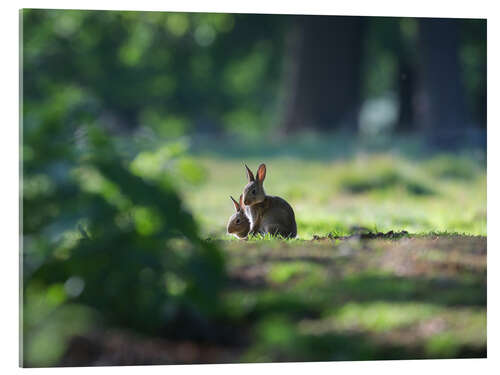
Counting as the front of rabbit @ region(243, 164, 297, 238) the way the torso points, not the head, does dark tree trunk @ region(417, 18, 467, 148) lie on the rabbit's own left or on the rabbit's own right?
on the rabbit's own right

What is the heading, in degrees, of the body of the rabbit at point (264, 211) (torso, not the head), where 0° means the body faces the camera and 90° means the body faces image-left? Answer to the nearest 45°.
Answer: approximately 90°
